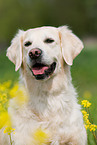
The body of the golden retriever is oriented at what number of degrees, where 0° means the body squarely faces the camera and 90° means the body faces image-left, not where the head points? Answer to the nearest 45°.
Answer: approximately 0°
